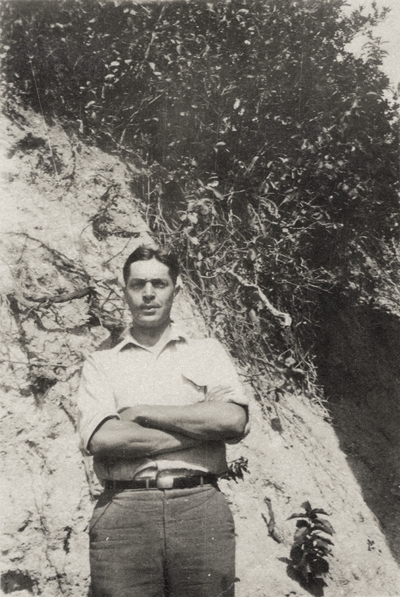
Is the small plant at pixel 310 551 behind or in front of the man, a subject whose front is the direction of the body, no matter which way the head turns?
behind

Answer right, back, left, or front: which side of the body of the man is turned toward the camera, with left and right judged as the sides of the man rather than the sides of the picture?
front
